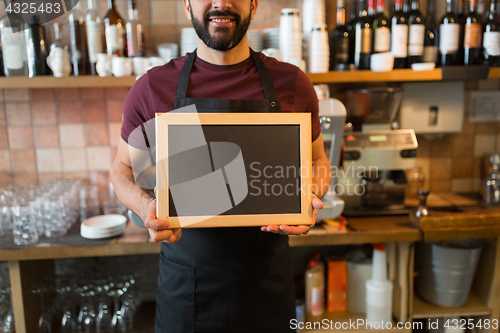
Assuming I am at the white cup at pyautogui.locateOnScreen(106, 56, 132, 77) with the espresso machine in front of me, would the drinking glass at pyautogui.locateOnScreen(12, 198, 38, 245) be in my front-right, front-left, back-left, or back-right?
back-right

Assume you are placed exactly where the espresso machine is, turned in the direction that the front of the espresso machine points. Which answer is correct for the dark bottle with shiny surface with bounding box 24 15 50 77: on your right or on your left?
on your right

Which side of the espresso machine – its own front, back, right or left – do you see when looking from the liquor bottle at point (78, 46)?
right

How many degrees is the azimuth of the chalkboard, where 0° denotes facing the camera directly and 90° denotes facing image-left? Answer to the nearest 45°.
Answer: approximately 0°

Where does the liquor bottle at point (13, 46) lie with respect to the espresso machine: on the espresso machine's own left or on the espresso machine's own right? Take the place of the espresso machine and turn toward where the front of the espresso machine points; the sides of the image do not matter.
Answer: on the espresso machine's own right

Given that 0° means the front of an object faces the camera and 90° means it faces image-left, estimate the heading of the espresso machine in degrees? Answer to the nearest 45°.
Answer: approximately 0°

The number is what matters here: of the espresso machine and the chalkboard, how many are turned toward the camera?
2

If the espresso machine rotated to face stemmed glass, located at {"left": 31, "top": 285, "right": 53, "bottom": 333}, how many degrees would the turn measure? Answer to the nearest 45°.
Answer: approximately 45° to its right

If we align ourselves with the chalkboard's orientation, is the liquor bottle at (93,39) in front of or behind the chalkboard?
behind

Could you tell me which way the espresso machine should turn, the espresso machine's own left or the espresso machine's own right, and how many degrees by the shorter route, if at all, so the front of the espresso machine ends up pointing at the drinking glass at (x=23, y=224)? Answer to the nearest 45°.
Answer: approximately 45° to the espresso machine's own right

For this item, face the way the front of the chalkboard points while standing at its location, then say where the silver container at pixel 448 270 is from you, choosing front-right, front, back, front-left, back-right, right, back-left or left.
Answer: back-left
